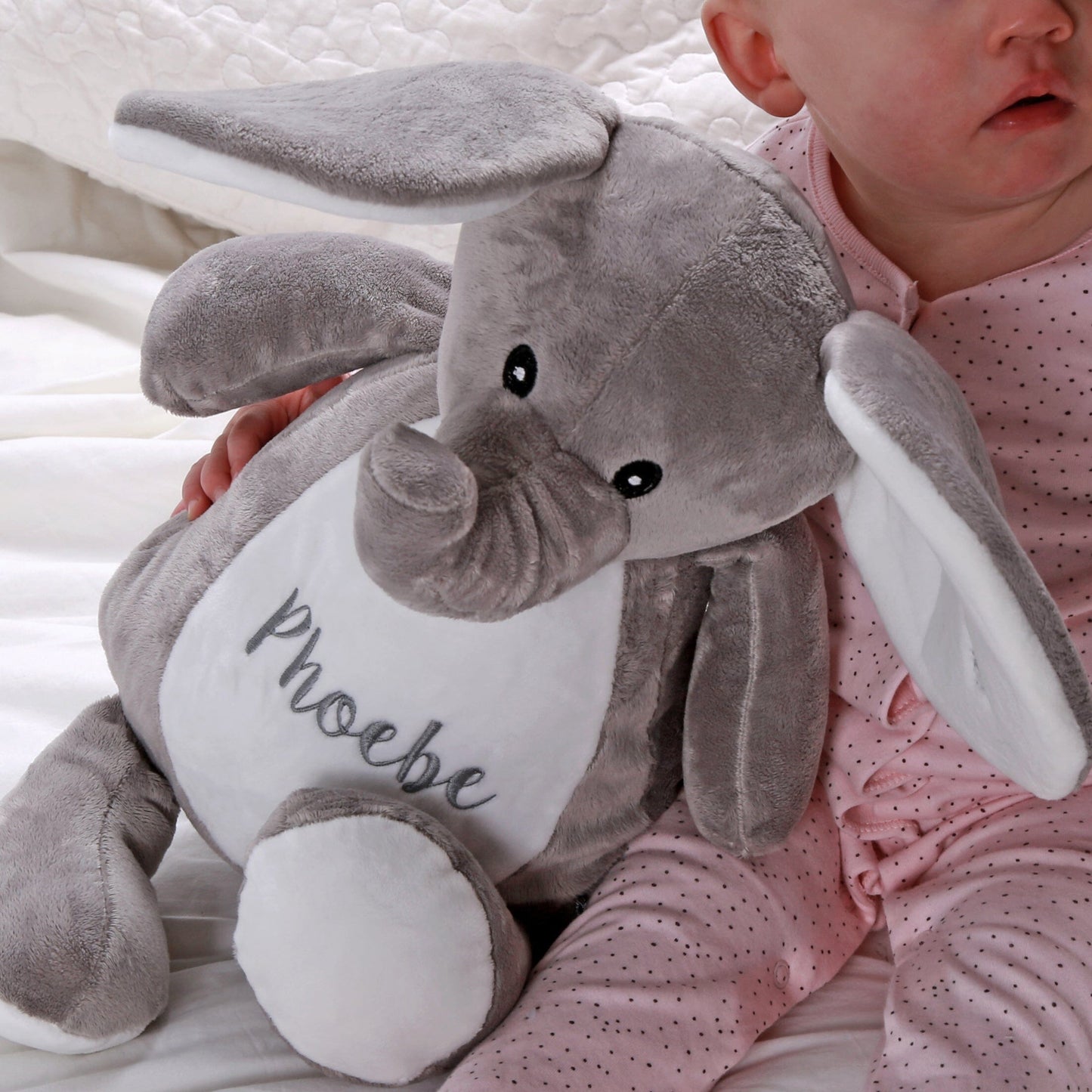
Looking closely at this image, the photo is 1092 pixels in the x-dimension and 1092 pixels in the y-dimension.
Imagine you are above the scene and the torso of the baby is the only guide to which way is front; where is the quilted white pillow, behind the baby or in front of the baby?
behind

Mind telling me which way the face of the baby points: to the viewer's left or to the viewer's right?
to the viewer's right

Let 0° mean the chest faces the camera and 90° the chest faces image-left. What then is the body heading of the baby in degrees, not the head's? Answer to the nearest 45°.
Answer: approximately 0°
